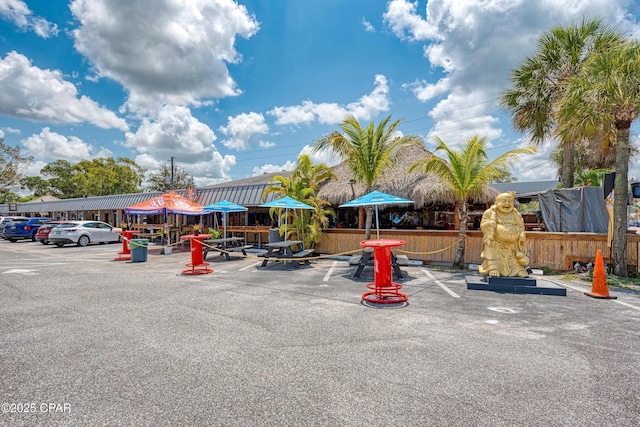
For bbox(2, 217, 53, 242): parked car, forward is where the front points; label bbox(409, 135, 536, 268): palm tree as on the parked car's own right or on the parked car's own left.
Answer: on the parked car's own right

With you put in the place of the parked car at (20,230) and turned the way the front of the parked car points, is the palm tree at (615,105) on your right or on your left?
on your right
